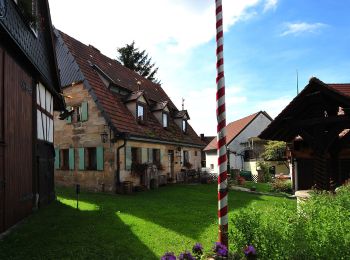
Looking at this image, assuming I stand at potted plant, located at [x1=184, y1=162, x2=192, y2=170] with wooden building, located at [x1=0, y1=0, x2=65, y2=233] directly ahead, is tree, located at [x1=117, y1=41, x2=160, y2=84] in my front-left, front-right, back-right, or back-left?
back-right

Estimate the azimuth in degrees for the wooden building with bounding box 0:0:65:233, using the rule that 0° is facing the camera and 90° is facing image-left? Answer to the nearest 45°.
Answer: approximately 270°

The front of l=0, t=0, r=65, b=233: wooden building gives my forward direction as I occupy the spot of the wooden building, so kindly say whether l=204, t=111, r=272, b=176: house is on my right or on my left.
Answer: on my left

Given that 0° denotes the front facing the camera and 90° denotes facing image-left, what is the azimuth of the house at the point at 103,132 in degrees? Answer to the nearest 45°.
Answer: approximately 315°

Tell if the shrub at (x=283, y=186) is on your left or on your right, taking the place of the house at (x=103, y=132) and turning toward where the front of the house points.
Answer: on your left

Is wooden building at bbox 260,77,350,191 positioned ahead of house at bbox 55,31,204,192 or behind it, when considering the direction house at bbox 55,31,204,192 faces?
ahead

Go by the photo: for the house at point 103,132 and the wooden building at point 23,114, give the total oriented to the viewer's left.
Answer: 0

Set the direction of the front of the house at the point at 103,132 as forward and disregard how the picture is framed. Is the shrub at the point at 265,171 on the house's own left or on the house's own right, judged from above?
on the house's own left

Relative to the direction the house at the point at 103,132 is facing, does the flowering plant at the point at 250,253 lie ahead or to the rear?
ahead

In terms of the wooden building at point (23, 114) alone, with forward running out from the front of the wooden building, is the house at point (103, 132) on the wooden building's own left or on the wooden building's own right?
on the wooden building's own left

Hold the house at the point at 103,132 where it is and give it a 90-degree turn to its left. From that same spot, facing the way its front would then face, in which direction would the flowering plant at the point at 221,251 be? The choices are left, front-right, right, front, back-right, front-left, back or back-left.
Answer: back-right
